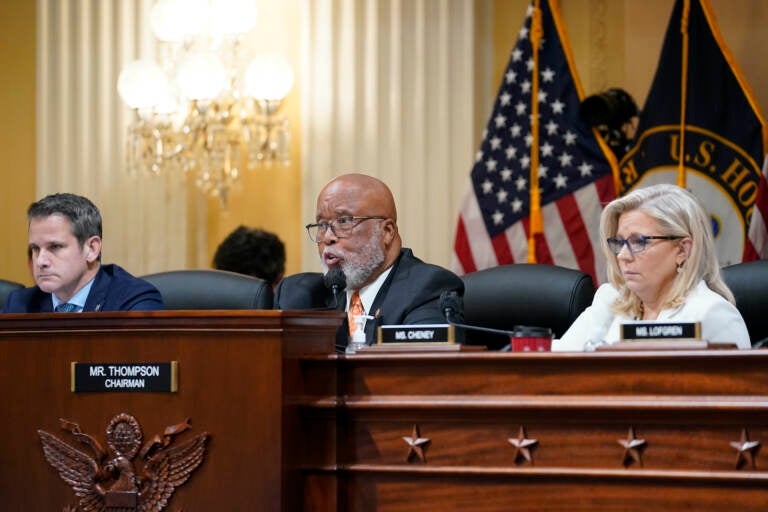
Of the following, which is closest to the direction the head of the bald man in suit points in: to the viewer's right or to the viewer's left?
to the viewer's left

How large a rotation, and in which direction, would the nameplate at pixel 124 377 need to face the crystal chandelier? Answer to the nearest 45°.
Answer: approximately 180°

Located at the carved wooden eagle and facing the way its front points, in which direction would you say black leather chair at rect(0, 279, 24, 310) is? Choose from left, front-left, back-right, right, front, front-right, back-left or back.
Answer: back

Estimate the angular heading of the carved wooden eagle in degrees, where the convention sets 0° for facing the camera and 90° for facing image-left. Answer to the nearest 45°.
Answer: approximately 0°

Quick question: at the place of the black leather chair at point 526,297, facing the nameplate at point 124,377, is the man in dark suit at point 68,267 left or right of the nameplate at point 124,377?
right

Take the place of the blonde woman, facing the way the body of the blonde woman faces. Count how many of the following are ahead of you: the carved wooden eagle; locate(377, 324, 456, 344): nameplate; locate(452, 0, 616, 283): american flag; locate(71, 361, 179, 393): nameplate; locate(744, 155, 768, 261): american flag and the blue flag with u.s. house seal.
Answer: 3

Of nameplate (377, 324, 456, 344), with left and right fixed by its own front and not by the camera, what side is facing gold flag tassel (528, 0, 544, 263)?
back

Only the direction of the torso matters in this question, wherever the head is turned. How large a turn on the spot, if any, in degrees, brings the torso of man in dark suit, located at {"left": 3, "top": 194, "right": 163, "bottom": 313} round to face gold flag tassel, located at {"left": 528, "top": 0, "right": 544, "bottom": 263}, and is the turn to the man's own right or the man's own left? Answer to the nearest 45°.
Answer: approximately 180°
